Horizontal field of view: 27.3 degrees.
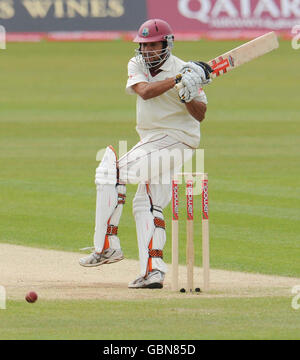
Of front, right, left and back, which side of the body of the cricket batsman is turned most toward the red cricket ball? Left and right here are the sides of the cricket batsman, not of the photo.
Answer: front

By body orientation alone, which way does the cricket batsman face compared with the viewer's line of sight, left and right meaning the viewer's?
facing the viewer and to the left of the viewer
